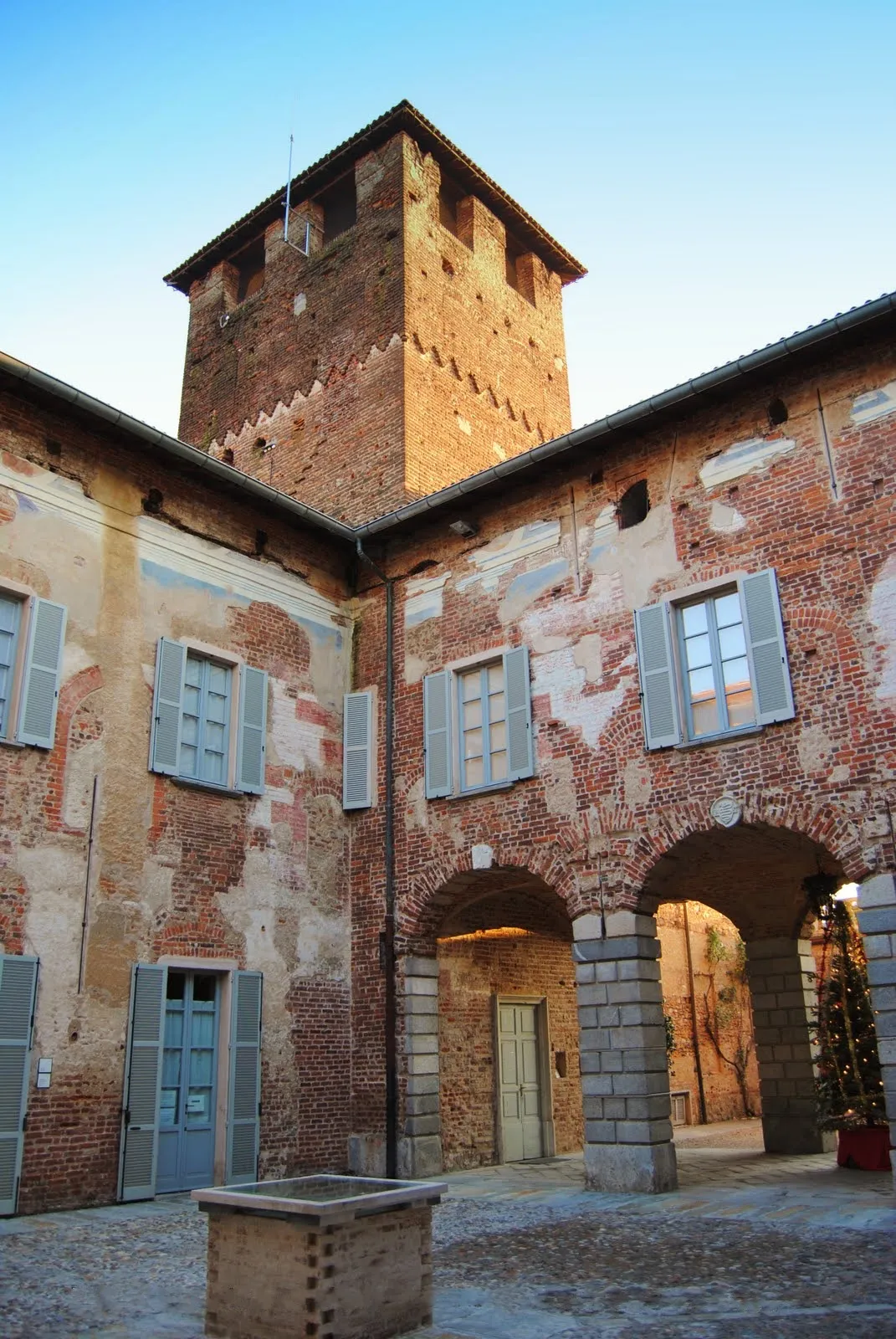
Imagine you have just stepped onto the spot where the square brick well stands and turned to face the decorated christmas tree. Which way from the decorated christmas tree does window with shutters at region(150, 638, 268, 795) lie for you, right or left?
left

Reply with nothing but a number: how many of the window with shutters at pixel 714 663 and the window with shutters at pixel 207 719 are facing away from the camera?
0

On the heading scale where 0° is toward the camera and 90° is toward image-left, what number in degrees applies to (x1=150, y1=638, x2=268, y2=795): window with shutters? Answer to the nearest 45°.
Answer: approximately 315°

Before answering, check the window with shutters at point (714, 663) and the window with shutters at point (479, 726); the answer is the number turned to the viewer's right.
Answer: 0

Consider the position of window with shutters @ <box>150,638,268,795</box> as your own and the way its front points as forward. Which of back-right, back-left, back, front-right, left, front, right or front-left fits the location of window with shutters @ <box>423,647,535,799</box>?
front-left

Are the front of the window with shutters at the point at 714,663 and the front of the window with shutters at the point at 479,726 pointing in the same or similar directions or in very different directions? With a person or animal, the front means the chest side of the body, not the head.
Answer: same or similar directions

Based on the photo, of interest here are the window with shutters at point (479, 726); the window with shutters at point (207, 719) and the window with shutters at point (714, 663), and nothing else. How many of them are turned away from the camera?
0

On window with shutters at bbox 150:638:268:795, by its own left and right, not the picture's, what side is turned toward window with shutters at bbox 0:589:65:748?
right

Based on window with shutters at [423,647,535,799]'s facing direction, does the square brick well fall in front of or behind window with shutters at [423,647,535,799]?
in front

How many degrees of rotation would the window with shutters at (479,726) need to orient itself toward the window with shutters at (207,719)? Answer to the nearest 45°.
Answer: approximately 45° to its right

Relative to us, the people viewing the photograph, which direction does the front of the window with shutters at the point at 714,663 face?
facing the viewer and to the left of the viewer

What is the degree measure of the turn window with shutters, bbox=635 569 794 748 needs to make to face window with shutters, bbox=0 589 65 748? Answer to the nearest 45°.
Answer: approximately 45° to its right

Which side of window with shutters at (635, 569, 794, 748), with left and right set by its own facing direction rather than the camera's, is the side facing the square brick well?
front

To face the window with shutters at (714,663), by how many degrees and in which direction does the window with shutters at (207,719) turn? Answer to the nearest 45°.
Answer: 0° — it already faces it

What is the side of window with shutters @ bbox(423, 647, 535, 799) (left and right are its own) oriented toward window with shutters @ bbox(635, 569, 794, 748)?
left
